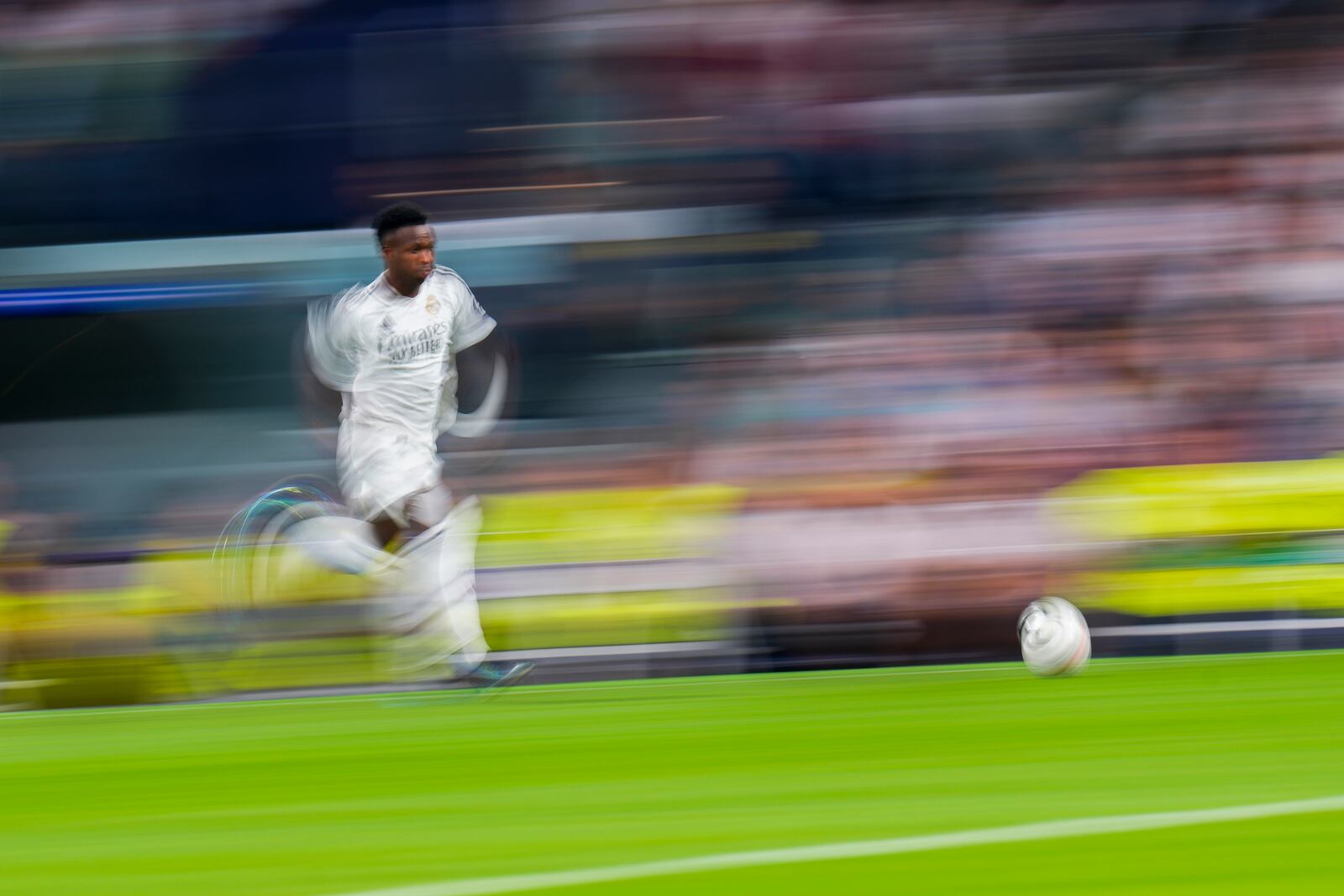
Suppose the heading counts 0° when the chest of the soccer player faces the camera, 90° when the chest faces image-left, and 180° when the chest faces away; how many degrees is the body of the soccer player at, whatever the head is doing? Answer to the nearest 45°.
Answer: approximately 315°

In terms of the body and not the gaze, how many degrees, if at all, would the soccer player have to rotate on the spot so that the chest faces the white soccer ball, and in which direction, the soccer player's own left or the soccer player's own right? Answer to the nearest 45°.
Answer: approximately 45° to the soccer player's own left
